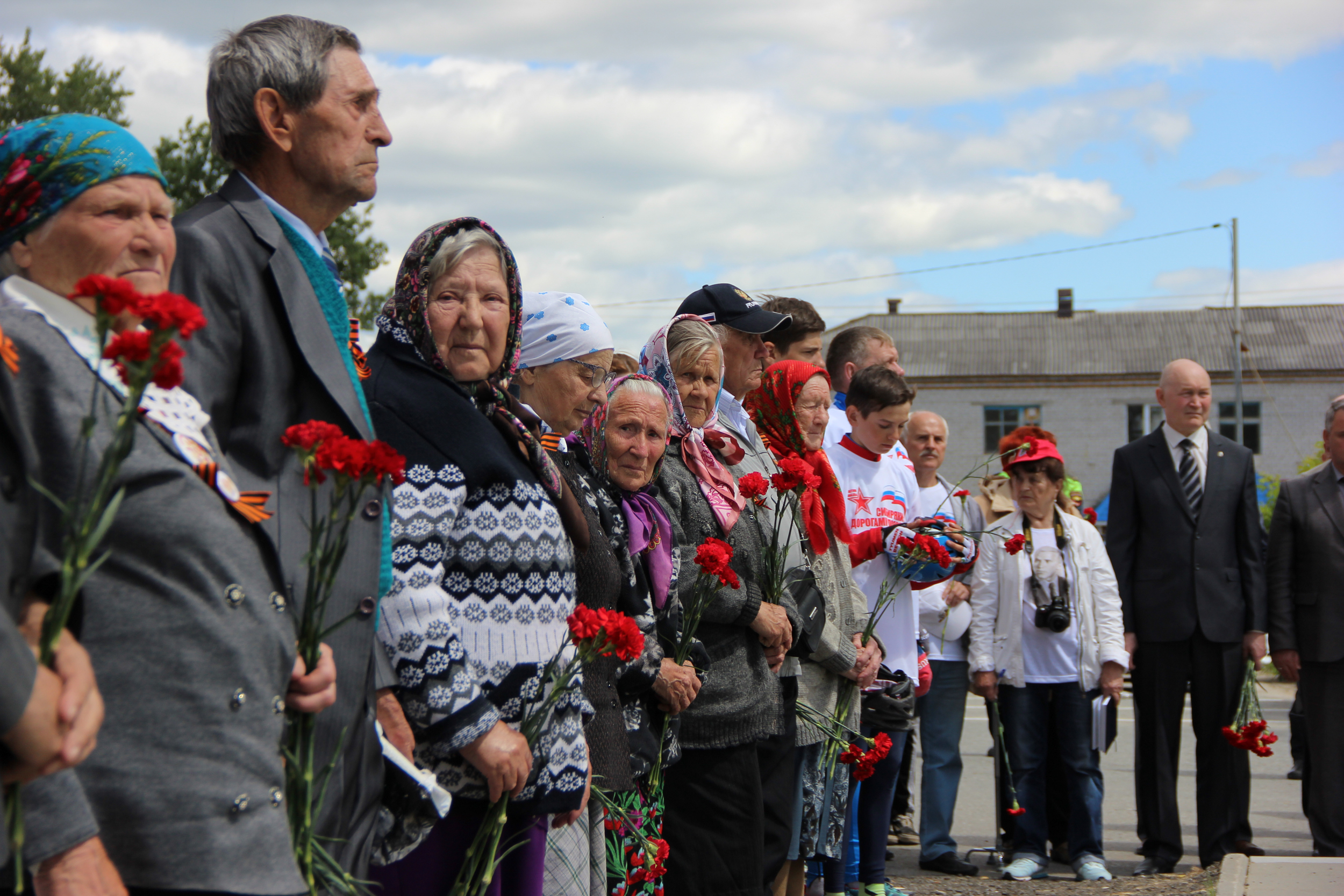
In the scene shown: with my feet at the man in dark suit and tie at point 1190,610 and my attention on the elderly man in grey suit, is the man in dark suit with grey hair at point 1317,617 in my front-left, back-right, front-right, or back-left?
back-left

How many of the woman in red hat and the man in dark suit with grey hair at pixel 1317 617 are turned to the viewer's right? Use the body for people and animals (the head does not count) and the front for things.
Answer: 0

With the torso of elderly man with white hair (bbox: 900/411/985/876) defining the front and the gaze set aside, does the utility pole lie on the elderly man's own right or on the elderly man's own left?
on the elderly man's own left

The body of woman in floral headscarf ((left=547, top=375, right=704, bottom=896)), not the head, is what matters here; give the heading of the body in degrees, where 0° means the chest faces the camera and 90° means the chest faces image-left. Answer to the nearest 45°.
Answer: approximately 315°

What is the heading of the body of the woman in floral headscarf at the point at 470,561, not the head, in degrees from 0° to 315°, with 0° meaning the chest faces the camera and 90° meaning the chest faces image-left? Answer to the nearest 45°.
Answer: approximately 315°

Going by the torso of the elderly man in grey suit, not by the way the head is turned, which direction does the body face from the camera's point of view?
to the viewer's right

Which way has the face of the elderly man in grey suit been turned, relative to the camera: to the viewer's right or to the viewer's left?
to the viewer's right
